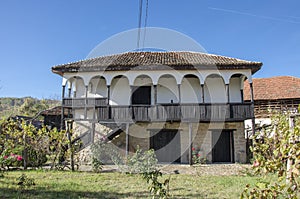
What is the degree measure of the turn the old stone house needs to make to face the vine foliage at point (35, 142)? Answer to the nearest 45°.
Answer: approximately 45° to its right

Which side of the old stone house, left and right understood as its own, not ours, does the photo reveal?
front

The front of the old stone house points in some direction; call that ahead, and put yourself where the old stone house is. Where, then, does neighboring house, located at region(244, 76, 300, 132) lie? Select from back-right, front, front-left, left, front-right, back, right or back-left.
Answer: back-left

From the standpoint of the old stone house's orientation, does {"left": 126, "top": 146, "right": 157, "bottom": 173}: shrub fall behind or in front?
in front
